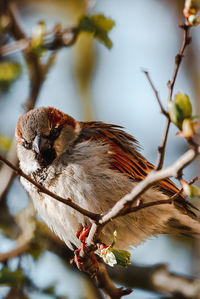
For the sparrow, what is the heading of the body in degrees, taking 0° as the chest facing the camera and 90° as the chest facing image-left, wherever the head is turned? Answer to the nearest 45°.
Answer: approximately 45°

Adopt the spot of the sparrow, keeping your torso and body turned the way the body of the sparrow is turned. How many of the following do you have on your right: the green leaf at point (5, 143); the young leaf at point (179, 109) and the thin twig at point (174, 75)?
1

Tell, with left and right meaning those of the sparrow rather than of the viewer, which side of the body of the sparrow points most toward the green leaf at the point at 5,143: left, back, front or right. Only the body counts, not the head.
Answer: right

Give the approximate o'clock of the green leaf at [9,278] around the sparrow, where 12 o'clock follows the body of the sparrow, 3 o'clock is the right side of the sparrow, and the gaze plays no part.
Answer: The green leaf is roughly at 1 o'clock from the sparrow.
